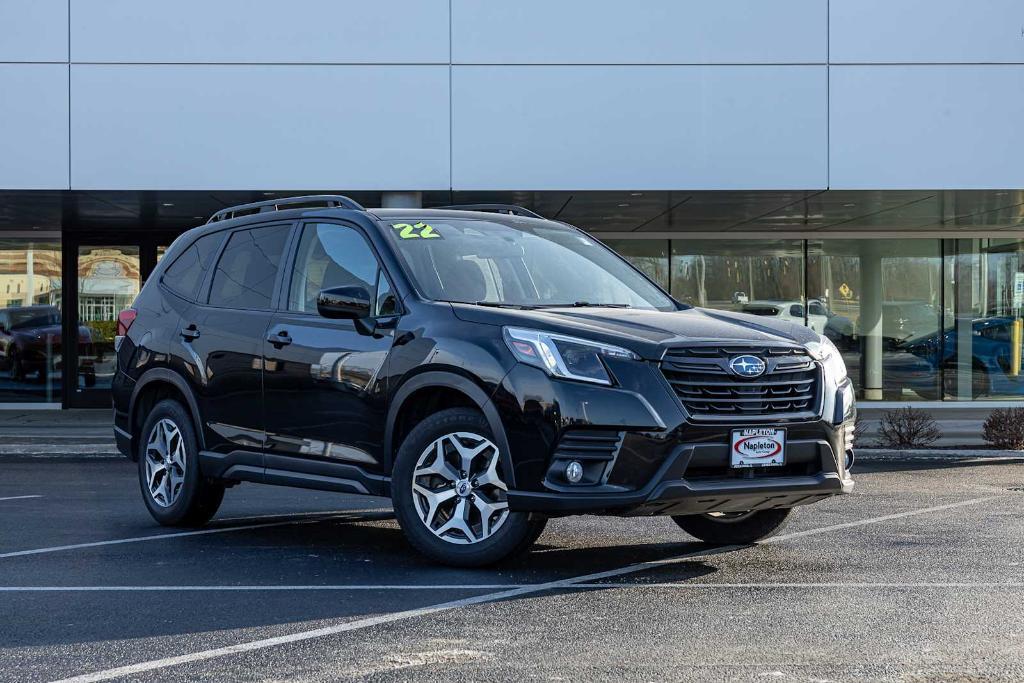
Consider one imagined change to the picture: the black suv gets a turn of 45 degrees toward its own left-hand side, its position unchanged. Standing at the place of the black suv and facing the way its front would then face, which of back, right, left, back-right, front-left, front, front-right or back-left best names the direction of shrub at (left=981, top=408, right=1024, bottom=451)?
front-left

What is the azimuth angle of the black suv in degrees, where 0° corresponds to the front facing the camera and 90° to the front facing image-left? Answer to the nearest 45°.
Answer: approximately 315°

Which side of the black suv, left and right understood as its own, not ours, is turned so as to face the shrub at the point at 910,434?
left

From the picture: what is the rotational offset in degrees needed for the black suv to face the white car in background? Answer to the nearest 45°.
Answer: approximately 135° to its left
